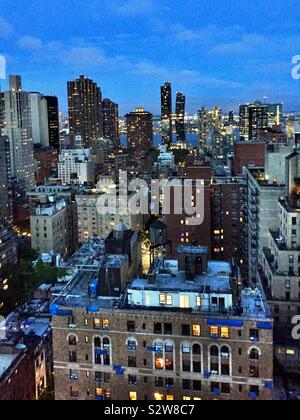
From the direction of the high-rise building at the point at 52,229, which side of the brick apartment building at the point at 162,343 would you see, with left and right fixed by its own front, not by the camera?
back

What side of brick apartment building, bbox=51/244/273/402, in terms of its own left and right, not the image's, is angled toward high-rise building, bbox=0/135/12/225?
back

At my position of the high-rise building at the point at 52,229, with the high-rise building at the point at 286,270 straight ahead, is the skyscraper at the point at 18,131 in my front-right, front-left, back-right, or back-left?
back-left

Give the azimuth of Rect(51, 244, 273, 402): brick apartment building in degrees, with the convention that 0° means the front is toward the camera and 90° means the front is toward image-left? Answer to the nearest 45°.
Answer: approximately 0°

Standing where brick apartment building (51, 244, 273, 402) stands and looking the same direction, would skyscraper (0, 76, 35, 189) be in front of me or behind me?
behind

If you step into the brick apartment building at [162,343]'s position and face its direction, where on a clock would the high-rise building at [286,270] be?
The high-rise building is roughly at 7 o'clock from the brick apartment building.

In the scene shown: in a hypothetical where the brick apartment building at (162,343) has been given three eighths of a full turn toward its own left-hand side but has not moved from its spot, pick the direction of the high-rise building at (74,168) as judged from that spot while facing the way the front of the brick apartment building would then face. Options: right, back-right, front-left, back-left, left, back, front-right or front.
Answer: front-left

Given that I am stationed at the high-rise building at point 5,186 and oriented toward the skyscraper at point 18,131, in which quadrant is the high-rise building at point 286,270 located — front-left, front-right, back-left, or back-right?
back-right
